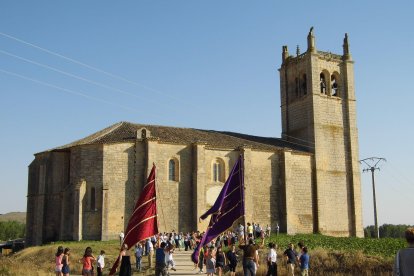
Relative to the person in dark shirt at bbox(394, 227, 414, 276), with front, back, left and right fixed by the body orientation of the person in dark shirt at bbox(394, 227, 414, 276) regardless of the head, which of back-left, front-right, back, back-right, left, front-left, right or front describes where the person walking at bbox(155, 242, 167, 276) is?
front-left

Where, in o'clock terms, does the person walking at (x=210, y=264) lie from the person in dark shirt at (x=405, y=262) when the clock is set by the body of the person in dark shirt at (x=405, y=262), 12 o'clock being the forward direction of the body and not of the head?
the person walking at (x=210, y=264) is roughly at 11 o'clock from the person in dark shirt at (x=405, y=262).

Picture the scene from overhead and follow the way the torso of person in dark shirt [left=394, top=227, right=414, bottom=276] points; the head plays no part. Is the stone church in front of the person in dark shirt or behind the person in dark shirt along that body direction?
in front

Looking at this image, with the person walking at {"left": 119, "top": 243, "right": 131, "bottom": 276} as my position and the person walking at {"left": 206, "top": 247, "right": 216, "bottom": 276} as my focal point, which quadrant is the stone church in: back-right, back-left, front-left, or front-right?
front-left

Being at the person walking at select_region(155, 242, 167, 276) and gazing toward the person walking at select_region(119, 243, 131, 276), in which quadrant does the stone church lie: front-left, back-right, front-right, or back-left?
back-right

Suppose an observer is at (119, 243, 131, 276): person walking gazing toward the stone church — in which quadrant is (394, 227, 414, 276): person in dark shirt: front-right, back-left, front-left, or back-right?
back-right
